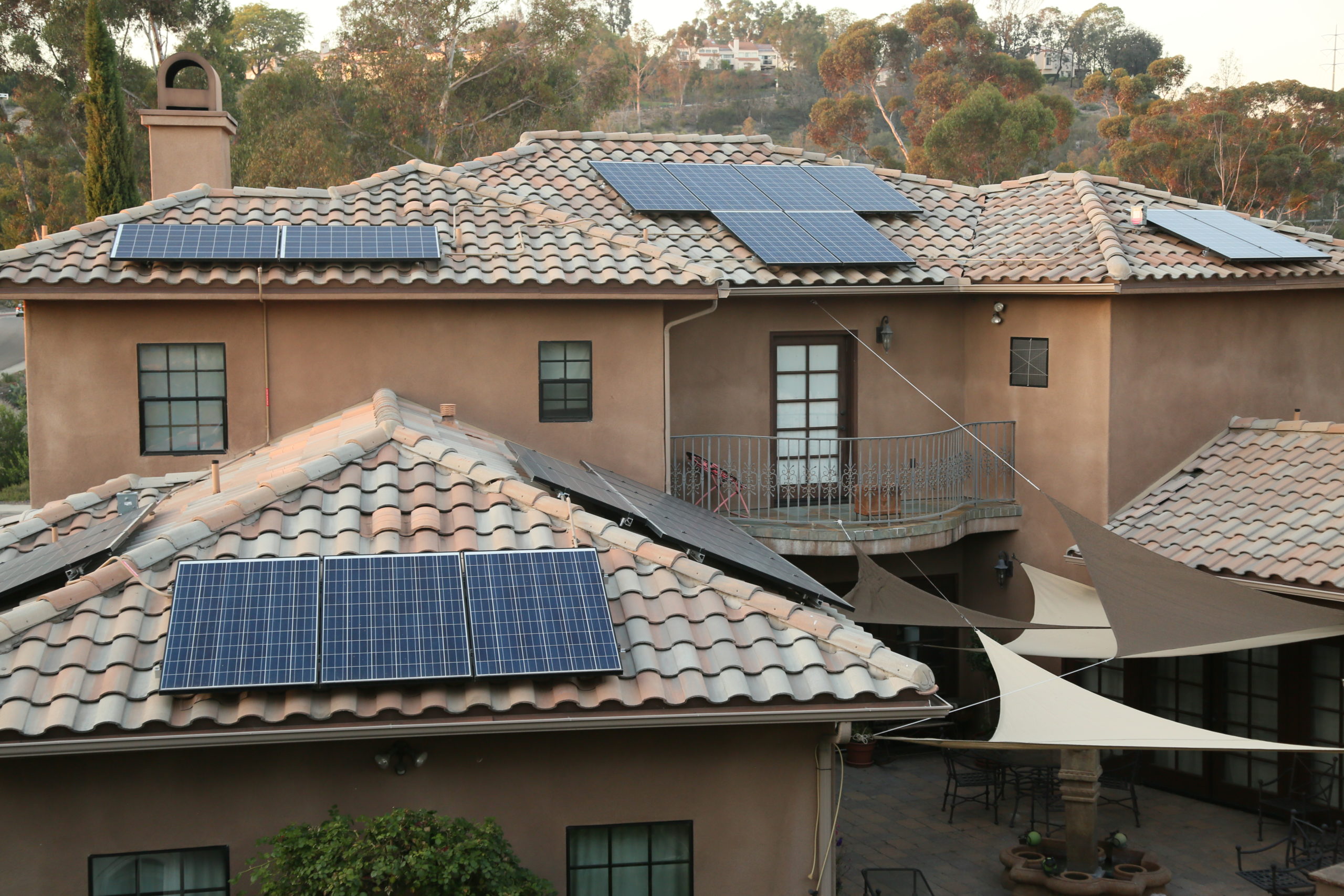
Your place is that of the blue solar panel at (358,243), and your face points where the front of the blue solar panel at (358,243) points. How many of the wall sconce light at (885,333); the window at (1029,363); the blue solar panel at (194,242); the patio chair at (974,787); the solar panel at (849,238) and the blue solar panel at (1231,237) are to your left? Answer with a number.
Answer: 5

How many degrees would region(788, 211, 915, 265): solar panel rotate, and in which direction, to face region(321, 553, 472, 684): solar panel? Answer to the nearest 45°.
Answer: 0° — it already faces it

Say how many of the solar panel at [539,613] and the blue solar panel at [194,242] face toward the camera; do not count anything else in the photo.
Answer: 2

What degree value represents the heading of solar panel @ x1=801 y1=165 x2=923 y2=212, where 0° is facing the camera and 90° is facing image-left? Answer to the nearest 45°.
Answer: approximately 0°

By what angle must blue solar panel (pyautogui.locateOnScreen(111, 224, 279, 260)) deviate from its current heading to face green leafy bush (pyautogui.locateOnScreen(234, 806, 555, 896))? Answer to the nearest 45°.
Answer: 0° — it already faces it

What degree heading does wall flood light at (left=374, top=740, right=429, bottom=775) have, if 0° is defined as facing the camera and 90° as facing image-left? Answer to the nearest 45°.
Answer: approximately 0°

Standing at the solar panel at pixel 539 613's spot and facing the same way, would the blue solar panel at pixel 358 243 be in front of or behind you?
behind
